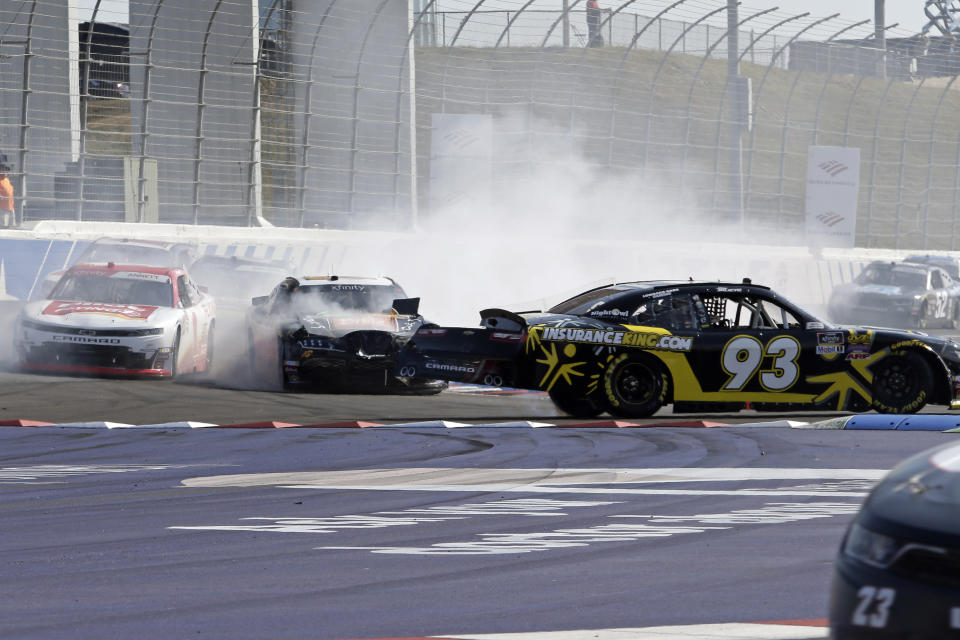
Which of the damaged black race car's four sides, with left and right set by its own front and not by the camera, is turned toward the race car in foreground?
front

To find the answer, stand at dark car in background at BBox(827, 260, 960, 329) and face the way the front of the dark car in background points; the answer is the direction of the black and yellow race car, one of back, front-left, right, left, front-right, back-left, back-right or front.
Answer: front-left

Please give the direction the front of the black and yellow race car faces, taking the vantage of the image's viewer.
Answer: facing away from the viewer and to the right of the viewer

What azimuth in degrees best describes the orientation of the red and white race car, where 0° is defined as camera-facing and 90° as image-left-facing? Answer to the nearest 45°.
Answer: approximately 0°

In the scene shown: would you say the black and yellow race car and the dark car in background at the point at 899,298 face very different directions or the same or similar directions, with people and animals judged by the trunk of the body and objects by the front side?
very different directions

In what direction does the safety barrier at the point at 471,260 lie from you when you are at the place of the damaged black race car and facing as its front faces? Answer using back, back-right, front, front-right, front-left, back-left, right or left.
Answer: back

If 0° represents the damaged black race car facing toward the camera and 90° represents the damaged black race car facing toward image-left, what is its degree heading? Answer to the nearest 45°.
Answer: approximately 0°

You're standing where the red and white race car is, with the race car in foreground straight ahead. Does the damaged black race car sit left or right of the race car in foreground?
left

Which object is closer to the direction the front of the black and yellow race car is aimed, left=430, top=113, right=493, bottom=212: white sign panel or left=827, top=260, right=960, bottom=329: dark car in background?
the dark car in background

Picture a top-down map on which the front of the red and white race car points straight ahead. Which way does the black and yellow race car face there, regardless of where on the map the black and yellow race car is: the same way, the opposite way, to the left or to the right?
to the left

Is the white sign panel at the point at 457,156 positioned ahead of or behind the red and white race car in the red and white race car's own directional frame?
behind
